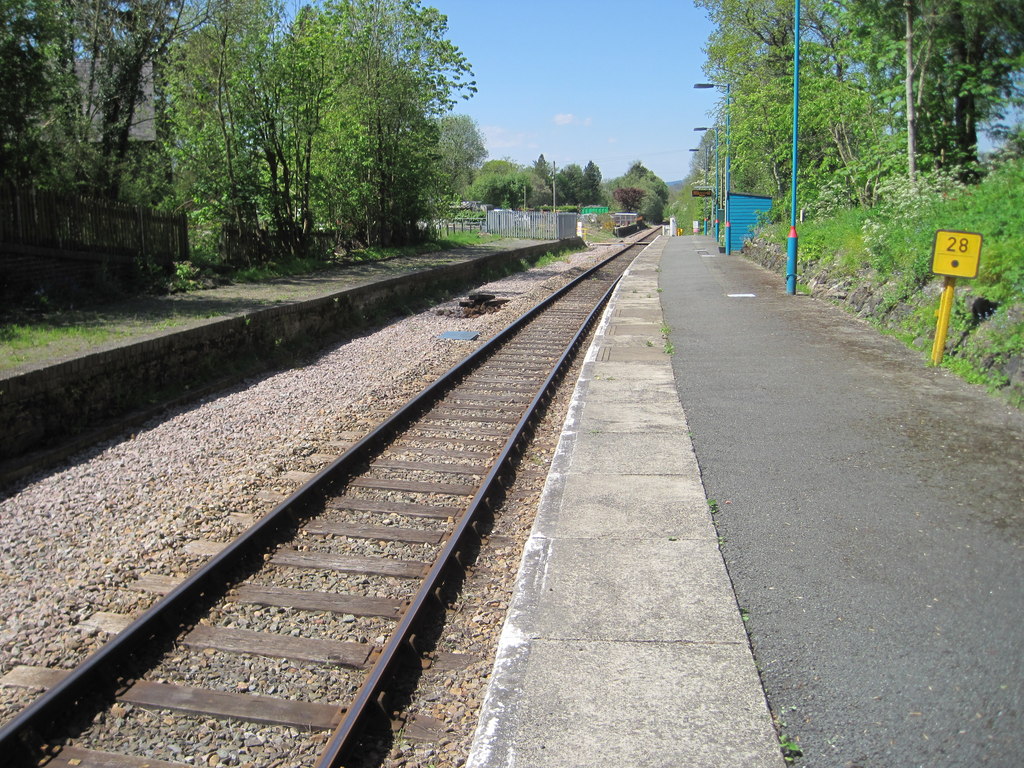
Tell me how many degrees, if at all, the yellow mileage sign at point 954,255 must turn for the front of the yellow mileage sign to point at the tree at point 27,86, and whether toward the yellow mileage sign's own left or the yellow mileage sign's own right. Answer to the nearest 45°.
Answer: approximately 90° to the yellow mileage sign's own right

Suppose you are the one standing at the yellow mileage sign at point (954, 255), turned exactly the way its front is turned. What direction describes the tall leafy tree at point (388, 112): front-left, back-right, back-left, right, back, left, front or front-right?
back-right

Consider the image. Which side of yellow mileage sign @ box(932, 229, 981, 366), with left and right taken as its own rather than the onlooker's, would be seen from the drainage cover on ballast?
right

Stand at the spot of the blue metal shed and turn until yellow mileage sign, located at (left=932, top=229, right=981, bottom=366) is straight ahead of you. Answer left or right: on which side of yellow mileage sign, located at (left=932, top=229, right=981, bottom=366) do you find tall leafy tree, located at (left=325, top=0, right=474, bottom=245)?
right

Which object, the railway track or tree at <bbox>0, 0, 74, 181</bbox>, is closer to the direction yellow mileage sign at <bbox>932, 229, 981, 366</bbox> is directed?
the railway track

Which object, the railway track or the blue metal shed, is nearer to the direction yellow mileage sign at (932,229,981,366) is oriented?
the railway track

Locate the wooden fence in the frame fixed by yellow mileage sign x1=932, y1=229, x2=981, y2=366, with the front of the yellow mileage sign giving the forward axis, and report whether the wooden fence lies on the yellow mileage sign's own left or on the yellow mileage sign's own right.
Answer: on the yellow mileage sign's own right

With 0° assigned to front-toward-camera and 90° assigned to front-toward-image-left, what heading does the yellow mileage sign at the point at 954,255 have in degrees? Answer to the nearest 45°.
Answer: approximately 0°

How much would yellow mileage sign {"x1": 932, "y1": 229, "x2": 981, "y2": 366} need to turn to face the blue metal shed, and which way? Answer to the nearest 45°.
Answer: approximately 180°
